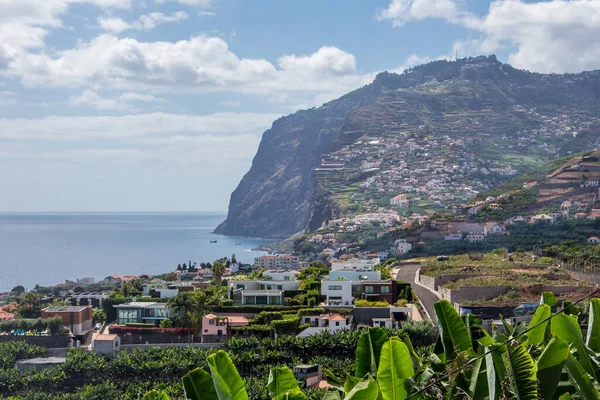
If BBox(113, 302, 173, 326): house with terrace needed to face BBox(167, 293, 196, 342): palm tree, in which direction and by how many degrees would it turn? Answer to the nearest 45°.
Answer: approximately 45° to its left

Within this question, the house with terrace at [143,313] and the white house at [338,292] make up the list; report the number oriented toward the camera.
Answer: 2

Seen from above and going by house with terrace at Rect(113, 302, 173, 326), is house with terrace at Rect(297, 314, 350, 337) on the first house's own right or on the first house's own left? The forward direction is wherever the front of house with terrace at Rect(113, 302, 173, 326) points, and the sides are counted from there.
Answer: on the first house's own left

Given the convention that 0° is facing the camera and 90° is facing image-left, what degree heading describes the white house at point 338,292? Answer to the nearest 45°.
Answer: approximately 0°

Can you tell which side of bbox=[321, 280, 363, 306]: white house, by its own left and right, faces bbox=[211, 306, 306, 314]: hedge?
right

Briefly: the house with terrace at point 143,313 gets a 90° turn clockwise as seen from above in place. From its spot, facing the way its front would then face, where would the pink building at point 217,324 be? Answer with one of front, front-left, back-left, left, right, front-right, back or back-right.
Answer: back-left

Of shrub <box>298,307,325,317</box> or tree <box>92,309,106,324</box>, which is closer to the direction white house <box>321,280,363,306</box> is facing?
the shrub

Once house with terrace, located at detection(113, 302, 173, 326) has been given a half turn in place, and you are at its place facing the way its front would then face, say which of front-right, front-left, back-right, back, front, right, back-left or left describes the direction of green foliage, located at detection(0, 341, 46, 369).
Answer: back-left

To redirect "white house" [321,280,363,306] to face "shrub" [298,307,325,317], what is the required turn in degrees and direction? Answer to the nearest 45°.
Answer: approximately 45° to its right

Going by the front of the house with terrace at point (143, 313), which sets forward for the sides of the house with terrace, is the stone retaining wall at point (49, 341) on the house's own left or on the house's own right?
on the house's own right

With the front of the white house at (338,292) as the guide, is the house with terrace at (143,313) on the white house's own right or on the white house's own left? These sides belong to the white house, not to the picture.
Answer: on the white house's own right

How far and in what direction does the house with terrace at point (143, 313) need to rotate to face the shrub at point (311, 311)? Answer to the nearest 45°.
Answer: approximately 45° to its left

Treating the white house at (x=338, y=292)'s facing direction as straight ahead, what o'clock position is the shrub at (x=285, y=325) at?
The shrub is roughly at 1 o'clock from the white house.

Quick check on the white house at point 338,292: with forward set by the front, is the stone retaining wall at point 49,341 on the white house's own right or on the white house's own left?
on the white house's own right

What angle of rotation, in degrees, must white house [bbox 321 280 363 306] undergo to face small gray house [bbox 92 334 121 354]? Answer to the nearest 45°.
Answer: approximately 45° to its right

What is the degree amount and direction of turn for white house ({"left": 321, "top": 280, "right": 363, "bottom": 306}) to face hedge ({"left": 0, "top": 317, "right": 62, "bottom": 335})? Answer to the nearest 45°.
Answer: approximately 90° to its right

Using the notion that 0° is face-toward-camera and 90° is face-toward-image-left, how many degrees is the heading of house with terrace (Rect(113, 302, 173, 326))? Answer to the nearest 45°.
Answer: approximately 0°

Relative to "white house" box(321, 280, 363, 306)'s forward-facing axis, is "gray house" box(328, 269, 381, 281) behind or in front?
behind

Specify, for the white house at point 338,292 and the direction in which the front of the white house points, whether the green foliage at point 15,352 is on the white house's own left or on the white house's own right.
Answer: on the white house's own right
